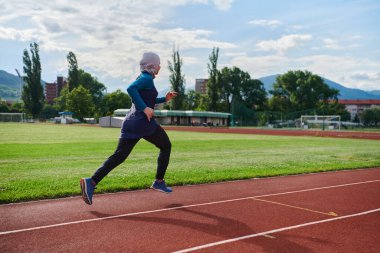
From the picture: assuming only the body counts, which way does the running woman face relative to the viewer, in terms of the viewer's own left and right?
facing to the right of the viewer
